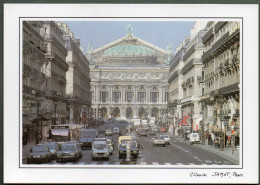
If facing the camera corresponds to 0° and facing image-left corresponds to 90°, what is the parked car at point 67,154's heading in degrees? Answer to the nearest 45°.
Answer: approximately 0°

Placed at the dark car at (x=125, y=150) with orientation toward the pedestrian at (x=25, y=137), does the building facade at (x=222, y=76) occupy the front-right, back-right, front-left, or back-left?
back-right

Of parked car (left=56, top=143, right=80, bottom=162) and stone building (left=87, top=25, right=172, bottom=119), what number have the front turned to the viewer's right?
0

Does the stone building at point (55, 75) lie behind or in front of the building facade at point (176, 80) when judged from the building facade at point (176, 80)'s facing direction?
in front
